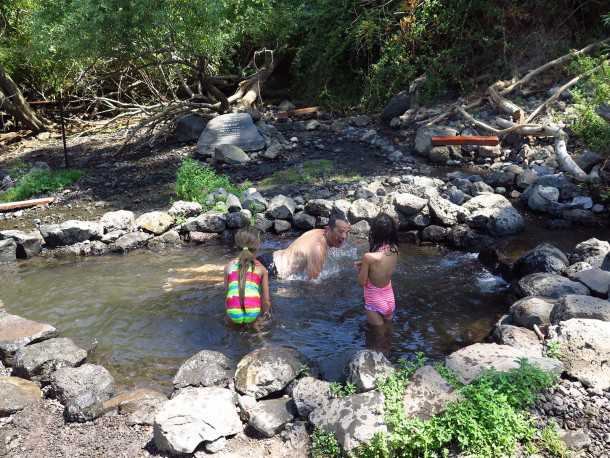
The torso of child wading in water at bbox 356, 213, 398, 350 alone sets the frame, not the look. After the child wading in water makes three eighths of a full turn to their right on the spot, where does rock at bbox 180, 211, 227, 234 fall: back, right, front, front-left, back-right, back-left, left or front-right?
back-left

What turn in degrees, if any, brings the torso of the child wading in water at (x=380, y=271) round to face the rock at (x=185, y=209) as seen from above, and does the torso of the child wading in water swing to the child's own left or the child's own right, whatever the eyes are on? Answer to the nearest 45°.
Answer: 0° — they already face it

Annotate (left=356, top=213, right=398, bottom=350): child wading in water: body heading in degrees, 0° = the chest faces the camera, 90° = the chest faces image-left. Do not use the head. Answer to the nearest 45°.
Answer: approximately 135°

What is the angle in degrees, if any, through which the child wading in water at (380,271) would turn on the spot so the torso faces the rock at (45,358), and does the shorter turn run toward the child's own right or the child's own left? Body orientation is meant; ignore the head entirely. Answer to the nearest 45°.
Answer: approximately 45° to the child's own left

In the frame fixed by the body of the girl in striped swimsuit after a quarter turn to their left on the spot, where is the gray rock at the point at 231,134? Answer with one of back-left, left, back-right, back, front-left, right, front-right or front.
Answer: right

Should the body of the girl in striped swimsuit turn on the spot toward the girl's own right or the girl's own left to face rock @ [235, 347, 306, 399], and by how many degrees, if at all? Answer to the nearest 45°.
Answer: approximately 180°

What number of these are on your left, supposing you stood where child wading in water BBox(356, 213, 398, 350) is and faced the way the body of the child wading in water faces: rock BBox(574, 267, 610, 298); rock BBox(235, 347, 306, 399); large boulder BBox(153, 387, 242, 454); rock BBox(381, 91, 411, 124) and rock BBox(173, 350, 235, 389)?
3

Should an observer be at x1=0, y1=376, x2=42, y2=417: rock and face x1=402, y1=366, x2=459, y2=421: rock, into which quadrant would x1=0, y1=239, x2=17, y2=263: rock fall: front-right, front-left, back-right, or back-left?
back-left

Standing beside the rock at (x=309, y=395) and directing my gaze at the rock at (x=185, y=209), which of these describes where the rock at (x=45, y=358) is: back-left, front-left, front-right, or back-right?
front-left

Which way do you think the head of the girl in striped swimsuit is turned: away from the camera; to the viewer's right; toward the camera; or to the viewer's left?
away from the camera

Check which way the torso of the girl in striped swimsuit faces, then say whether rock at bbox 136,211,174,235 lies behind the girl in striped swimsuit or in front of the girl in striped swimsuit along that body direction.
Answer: in front

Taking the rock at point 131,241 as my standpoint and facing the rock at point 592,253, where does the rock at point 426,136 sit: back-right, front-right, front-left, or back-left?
front-left

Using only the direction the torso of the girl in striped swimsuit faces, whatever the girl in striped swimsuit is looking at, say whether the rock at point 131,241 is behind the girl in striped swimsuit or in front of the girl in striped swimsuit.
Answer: in front

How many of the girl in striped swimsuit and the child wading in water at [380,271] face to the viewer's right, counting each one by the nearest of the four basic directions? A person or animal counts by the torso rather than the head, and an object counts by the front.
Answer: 0

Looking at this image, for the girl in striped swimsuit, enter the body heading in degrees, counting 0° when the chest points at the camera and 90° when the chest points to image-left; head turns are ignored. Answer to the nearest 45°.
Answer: approximately 180°

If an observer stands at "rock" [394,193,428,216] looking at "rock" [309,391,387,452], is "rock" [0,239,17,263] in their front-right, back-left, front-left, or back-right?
front-right

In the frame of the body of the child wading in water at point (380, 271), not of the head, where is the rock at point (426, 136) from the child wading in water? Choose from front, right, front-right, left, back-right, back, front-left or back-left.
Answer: front-right

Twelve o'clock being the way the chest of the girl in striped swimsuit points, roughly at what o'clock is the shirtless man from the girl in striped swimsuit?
The shirtless man is roughly at 1 o'clock from the girl in striped swimsuit.

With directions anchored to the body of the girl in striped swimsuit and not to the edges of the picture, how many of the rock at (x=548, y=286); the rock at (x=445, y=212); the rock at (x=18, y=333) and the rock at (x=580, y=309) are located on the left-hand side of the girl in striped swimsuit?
1
